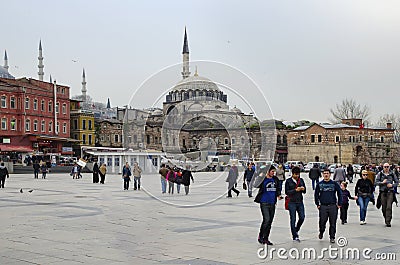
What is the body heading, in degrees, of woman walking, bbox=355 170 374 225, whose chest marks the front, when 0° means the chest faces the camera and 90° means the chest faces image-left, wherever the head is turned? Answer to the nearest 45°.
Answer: approximately 0°
